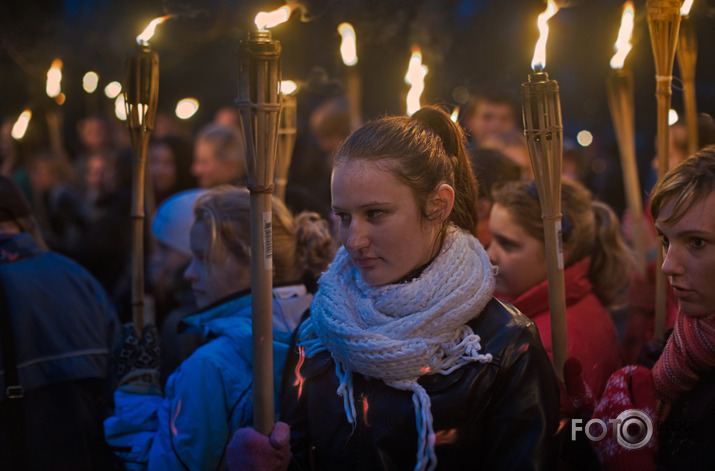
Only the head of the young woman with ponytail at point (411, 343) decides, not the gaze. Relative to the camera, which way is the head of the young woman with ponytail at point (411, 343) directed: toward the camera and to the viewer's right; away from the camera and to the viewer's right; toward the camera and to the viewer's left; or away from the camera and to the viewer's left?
toward the camera and to the viewer's left

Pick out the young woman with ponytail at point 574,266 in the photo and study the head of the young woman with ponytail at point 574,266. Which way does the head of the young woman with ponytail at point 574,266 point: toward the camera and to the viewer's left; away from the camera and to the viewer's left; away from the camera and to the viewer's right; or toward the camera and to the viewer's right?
toward the camera and to the viewer's left

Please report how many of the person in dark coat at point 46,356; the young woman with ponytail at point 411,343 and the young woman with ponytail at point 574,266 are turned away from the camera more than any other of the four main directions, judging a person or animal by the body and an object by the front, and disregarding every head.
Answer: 1

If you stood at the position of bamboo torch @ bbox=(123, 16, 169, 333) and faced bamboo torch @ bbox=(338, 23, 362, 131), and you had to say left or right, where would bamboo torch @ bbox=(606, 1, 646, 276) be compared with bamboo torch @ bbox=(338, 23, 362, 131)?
right

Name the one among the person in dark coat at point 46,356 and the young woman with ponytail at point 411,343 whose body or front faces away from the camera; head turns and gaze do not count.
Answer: the person in dark coat

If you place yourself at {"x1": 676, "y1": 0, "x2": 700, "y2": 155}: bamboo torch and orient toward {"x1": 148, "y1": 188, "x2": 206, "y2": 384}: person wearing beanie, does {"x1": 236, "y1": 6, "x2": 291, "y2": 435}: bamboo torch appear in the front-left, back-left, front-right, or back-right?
front-left

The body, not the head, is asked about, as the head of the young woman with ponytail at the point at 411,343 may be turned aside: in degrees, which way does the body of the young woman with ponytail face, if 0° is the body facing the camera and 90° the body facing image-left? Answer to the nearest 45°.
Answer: approximately 45°

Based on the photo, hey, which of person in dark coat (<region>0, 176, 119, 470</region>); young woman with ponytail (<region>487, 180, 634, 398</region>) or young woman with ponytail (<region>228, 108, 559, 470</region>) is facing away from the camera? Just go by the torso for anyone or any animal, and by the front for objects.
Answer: the person in dark coat

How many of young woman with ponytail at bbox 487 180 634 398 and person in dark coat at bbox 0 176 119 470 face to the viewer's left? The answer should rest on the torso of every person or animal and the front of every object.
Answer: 1

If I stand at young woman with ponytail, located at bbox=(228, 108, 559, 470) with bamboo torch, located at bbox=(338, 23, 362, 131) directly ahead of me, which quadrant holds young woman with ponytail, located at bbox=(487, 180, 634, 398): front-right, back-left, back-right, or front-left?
front-right

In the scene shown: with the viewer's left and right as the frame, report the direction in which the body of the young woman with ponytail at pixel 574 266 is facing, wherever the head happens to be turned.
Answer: facing to the left of the viewer

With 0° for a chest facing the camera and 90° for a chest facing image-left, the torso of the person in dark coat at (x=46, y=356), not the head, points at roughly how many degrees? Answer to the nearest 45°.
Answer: approximately 180°
